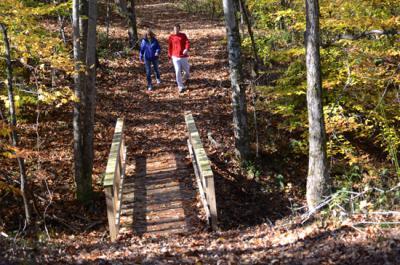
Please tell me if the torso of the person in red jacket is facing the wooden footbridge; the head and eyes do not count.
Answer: yes

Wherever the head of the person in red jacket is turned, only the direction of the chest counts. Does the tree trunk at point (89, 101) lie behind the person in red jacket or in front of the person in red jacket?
in front

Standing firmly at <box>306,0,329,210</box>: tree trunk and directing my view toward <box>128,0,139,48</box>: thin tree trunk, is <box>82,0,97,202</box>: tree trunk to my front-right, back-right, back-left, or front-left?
front-left

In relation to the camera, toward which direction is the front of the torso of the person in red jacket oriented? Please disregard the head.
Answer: toward the camera

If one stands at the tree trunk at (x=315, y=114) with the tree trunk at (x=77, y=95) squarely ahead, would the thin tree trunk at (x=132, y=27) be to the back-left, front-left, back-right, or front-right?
front-right

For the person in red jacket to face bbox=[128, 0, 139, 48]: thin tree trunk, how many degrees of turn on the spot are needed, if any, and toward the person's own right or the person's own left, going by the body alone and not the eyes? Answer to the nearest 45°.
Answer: approximately 180°

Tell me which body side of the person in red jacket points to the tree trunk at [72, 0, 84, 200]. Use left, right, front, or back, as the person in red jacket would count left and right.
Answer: front

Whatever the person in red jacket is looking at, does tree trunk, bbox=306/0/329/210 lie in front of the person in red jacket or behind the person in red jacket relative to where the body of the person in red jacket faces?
in front

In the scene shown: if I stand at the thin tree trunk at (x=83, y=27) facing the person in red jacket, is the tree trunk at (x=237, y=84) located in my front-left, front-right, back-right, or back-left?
front-right
